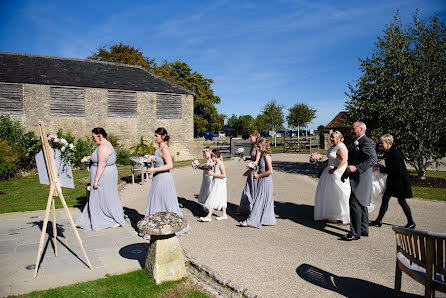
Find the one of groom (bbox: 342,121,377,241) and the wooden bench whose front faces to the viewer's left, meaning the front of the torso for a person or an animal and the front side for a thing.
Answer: the groom

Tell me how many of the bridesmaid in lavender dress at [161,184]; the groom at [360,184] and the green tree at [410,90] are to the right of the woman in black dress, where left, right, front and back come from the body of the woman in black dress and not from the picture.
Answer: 1

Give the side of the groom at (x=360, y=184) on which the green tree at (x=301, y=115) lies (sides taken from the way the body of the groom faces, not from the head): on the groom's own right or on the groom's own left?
on the groom's own right

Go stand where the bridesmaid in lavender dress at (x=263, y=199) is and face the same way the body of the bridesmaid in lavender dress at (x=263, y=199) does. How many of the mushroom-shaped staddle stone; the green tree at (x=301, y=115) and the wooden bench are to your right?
1

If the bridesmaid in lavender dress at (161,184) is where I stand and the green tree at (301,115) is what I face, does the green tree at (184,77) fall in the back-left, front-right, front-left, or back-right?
front-left

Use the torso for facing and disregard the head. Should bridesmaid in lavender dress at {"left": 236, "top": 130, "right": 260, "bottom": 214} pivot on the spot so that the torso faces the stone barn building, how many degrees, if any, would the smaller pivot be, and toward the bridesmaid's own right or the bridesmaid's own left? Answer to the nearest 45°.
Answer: approximately 45° to the bridesmaid's own right

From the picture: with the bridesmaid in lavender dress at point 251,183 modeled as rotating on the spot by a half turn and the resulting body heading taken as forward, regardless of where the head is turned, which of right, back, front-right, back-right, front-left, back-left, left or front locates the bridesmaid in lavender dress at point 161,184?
back-right

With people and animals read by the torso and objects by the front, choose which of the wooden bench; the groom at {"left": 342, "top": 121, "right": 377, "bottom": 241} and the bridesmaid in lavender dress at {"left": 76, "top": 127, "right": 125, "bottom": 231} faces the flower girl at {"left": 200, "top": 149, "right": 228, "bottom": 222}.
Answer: the groom

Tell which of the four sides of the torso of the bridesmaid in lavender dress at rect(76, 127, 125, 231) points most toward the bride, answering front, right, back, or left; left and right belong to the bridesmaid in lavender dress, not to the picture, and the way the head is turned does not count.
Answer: back

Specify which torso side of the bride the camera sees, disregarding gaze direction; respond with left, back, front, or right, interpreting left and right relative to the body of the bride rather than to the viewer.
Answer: left

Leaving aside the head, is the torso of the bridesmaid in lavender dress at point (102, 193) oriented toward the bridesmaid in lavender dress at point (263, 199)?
no

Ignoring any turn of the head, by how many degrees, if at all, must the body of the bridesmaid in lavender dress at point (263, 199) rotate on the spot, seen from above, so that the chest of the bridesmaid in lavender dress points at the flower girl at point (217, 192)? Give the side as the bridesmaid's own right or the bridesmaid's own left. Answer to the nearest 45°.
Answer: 0° — they already face them

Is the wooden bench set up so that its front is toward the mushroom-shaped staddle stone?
no

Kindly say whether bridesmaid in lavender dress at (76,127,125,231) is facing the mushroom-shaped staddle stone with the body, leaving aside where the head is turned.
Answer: no

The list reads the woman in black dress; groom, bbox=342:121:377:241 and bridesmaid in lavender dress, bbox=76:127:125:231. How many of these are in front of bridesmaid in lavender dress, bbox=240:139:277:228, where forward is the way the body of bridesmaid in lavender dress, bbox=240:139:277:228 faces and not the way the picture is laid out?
1

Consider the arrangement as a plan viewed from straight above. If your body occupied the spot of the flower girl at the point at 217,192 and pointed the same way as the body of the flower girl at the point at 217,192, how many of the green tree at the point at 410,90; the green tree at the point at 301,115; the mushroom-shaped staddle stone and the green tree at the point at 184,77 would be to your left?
1

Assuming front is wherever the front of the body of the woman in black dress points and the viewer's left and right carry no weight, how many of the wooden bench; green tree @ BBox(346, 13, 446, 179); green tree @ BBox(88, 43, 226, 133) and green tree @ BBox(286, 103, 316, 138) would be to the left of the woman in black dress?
1

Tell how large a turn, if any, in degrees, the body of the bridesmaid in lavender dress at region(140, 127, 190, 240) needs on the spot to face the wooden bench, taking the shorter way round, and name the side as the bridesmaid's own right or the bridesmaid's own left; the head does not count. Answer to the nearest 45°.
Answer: approximately 135° to the bridesmaid's own left

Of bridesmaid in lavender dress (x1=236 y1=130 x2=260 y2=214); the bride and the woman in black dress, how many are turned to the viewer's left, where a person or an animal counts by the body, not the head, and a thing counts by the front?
3

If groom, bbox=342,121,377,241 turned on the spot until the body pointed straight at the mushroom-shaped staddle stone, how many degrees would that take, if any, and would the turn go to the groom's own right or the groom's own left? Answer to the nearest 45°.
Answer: approximately 45° to the groom's own left
